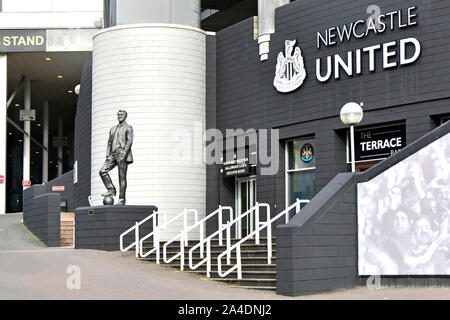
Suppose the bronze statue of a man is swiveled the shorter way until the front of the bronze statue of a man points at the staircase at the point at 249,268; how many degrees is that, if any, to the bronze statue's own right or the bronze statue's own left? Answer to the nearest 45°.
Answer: approximately 90° to the bronze statue's own left

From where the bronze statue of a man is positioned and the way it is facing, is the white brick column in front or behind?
behind

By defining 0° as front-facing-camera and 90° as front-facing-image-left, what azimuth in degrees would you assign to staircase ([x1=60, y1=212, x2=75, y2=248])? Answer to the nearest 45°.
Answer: approximately 0°

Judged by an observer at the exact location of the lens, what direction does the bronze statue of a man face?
facing the viewer and to the left of the viewer

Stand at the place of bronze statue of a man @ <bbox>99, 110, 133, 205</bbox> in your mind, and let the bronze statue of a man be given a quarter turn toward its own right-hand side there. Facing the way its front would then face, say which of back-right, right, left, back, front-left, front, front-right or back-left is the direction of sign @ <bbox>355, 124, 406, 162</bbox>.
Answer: back-right

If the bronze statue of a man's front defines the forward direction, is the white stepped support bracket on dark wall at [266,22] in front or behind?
behind

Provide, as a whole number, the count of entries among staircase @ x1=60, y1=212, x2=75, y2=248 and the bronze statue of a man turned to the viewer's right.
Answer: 0

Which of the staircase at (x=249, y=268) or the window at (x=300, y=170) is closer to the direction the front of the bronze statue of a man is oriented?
the staircase
